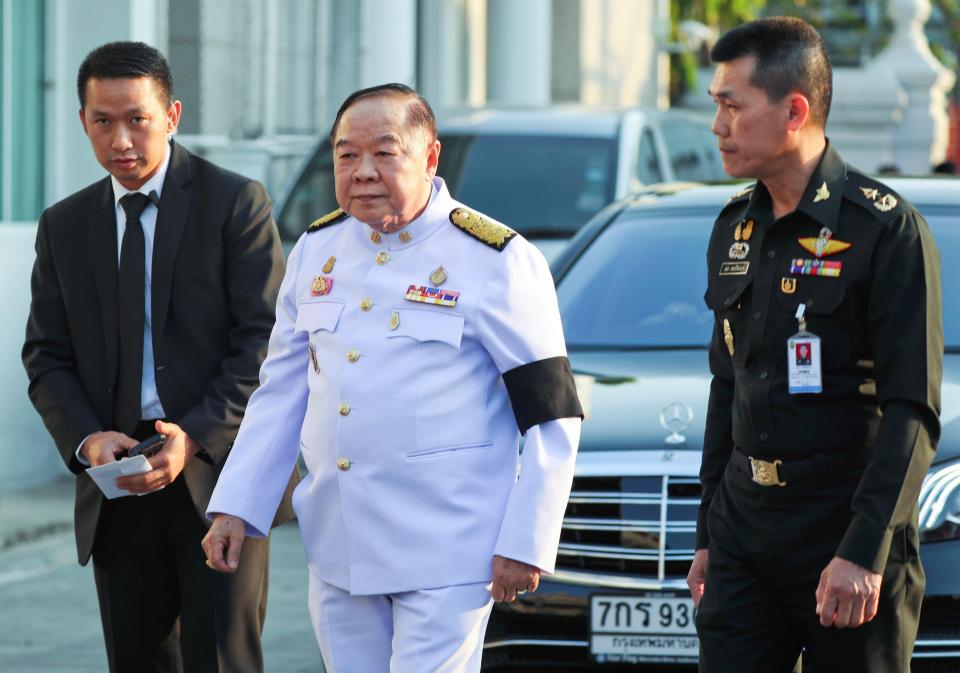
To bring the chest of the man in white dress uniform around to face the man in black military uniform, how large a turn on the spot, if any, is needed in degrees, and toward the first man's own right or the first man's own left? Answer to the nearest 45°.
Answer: approximately 135° to the first man's own left

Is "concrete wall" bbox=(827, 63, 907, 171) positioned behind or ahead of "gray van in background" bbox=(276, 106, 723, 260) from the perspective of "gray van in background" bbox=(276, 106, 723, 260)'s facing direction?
behind

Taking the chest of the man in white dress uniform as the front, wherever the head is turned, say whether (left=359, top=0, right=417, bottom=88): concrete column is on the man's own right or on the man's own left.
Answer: on the man's own right

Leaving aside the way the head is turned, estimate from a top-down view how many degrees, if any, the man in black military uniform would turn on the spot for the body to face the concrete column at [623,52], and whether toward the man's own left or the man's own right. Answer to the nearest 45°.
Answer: approximately 135° to the man's own right

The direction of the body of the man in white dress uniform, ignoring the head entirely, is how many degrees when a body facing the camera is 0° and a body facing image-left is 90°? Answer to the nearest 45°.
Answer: approximately 45°

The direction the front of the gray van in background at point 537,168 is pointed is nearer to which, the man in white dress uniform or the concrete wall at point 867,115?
the man in white dress uniform

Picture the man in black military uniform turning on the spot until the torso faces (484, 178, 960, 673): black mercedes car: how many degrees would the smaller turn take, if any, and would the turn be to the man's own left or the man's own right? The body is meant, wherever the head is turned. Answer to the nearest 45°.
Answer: approximately 135° to the man's own right

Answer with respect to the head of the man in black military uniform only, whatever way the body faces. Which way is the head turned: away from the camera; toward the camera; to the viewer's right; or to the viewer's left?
to the viewer's left

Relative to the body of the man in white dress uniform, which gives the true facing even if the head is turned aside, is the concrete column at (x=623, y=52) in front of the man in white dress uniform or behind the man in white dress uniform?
behind

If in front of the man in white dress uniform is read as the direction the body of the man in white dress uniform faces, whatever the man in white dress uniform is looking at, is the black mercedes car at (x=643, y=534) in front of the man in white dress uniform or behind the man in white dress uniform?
behind
